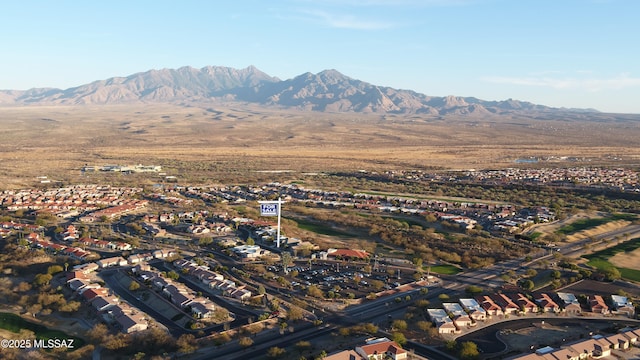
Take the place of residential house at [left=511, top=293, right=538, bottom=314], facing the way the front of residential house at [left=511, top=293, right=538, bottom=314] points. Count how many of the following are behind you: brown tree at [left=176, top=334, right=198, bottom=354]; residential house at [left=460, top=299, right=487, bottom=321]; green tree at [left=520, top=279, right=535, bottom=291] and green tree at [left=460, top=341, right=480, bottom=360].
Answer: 1

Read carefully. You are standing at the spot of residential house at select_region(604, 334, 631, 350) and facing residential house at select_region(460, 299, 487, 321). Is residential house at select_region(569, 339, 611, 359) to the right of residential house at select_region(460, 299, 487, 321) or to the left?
left

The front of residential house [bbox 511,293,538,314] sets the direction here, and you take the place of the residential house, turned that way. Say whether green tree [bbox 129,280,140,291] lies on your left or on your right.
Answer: on your right

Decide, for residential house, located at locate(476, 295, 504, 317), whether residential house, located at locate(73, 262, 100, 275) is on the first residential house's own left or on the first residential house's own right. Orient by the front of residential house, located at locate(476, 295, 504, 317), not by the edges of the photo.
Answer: on the first residential house's own right

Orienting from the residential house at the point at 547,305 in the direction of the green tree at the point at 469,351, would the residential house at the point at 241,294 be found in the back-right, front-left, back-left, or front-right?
front-right

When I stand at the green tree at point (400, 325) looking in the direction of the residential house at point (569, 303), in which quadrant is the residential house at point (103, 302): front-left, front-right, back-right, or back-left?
back-left

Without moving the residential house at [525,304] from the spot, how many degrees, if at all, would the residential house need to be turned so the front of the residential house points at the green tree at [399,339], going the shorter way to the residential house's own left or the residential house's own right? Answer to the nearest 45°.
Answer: approximately 45° to the residential house's own right

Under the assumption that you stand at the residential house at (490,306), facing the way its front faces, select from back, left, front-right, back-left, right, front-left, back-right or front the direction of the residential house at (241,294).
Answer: back-right

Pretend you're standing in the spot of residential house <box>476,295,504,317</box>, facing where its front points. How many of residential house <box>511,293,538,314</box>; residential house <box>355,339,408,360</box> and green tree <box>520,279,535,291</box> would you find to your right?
1

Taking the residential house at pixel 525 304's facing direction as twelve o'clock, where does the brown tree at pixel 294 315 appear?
The brown tree is roughly at 2 o'clock from the residential house.

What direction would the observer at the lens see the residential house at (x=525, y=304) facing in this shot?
facing the viewer

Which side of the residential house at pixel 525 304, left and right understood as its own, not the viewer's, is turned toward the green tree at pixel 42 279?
right

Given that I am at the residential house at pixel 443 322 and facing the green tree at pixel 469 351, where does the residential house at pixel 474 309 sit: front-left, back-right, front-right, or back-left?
back-left

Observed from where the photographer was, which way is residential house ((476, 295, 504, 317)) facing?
facing the viewer and to the right of the viewer

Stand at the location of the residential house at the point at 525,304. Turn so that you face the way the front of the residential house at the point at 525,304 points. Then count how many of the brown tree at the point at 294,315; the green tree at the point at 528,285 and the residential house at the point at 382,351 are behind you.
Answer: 1

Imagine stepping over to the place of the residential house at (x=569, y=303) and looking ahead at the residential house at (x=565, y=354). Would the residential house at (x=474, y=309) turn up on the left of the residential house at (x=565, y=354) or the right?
right

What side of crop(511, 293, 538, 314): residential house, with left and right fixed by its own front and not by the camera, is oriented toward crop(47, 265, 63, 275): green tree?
right

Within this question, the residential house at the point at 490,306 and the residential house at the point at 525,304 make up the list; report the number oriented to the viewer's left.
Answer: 0
